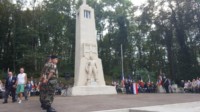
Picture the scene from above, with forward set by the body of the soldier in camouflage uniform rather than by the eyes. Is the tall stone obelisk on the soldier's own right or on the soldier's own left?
on the soldier's own left

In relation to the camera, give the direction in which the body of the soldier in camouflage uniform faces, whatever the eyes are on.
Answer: to the viewer's right
